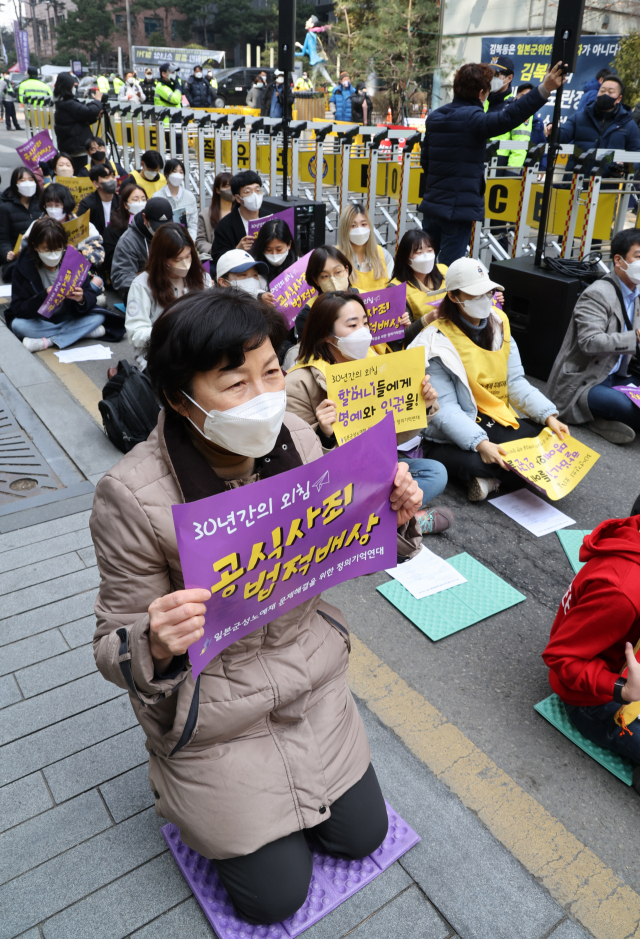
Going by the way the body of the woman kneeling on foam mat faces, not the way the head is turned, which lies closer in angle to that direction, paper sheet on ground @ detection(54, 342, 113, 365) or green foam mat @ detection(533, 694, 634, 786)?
the green foam mat

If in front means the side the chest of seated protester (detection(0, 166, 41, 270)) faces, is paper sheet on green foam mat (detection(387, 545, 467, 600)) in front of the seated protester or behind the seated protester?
in front

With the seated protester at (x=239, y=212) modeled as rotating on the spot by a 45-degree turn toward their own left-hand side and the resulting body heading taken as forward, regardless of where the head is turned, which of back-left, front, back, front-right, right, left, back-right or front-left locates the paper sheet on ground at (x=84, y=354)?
back-right

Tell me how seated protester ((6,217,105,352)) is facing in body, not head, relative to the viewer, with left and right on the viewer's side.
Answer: facing the viewer and to the right of the viewer

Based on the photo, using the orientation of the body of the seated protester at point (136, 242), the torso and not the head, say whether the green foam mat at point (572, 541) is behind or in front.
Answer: in front
